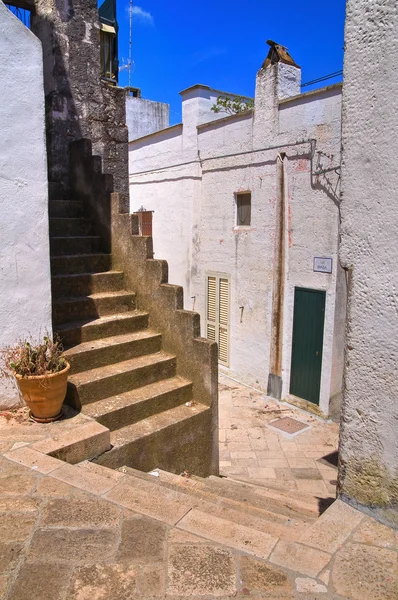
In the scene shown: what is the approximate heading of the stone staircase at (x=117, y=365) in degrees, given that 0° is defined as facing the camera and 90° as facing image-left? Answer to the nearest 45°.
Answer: approximately 315°

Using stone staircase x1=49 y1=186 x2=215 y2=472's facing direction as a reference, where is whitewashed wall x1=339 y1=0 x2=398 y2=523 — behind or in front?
in front

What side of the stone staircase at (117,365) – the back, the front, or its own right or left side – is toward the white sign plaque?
left

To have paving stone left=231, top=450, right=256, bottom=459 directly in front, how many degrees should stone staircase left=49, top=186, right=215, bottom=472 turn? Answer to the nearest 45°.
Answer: approximately 90° to its left

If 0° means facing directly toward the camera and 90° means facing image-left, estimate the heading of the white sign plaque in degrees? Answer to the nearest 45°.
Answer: approximately 45°

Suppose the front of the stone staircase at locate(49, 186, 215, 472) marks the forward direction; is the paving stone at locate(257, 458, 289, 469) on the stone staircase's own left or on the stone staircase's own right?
on the stone staircase's own left

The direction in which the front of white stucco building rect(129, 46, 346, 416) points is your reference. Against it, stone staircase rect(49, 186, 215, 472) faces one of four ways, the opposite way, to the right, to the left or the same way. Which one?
to the left

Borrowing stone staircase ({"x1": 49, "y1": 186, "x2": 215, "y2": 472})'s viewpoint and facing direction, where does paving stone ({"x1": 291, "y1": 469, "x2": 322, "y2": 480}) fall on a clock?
The paving stone is roughly at 10 o'clock from the stone staircase.

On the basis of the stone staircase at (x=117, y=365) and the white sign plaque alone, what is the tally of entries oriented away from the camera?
0

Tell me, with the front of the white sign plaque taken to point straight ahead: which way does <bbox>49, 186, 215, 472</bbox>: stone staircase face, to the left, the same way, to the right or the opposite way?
to the left

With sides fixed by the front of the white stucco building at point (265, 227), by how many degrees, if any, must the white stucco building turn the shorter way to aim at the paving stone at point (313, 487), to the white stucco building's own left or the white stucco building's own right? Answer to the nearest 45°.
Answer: approximately 45° to the white stucco building's own left

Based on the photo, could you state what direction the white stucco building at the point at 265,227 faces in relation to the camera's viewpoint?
facing the viewer and to the left of the viewer

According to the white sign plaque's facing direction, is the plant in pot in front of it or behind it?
in front
